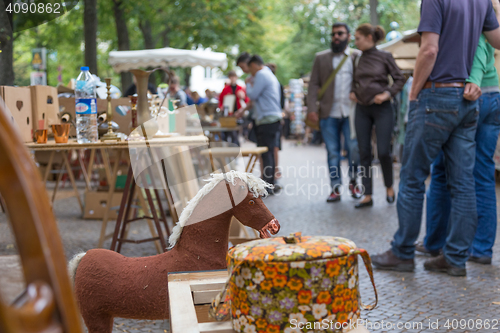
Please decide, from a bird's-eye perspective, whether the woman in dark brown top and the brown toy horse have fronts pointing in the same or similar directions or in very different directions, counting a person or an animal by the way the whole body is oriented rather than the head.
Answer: very different directions

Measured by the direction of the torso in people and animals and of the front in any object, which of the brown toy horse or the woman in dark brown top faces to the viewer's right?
the brown toy horse

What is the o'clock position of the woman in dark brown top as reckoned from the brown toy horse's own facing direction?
The woman in dark brown top is roughly at 10 o'clock from the brown toy horse.

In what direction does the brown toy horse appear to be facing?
to the viewer's right

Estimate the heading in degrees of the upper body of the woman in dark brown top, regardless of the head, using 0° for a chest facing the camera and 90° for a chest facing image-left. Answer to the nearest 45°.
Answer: approximately 45°

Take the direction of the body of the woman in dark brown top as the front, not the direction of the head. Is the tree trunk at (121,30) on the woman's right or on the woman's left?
on the woman's right

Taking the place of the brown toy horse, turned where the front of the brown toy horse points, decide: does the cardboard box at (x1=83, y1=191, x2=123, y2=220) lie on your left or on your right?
on your left

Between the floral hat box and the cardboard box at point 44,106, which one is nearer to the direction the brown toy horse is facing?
the floral hat box

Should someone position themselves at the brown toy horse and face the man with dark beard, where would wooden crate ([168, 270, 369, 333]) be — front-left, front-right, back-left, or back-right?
back-right

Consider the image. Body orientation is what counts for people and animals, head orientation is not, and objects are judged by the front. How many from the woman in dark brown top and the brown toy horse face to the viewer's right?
1

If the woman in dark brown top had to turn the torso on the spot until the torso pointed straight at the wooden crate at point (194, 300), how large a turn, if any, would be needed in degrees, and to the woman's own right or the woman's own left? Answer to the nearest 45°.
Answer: approximately 45° to the woman's own left
